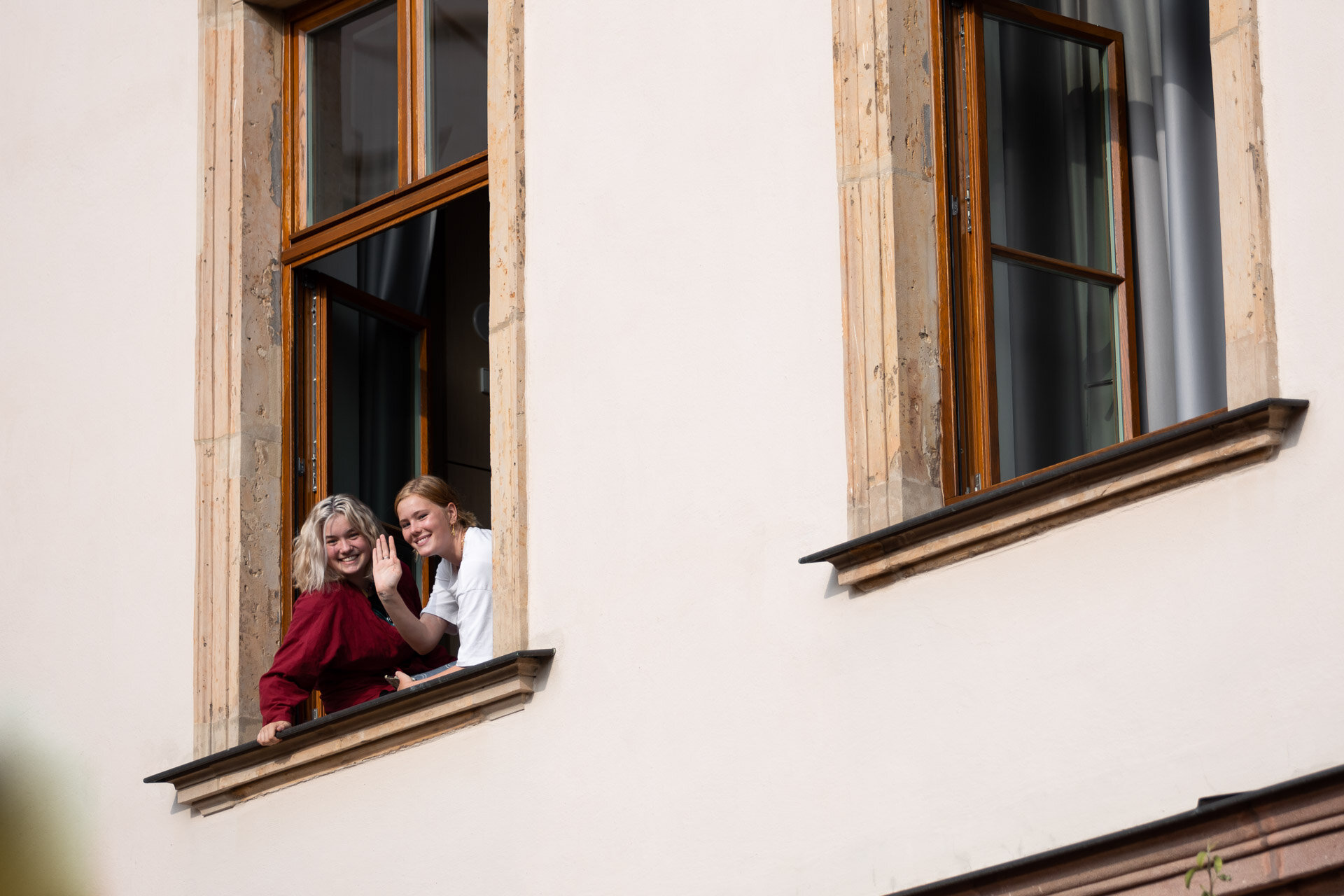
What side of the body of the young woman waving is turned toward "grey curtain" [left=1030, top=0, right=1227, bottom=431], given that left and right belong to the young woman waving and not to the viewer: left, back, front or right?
left

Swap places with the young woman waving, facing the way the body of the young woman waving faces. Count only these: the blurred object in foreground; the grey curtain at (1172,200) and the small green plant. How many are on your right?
0

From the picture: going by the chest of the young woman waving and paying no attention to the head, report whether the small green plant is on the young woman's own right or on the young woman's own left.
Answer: on the young woman's own left

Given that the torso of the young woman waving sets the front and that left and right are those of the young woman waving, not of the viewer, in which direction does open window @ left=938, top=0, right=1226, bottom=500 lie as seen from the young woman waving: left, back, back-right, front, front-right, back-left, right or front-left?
left

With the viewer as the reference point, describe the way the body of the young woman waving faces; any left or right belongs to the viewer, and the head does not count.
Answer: facing the viewer and to the left of the viewer
